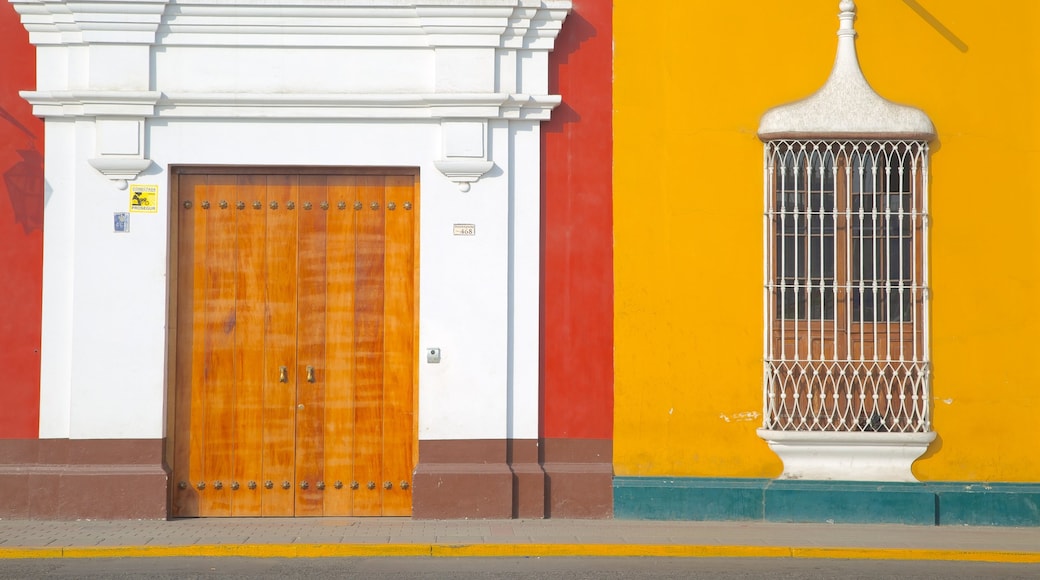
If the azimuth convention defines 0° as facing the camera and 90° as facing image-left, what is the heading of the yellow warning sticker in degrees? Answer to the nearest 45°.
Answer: approximately 0°

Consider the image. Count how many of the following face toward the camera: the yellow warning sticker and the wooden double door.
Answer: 2

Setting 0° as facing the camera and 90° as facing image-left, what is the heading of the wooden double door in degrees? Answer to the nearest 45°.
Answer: approximately 0°
